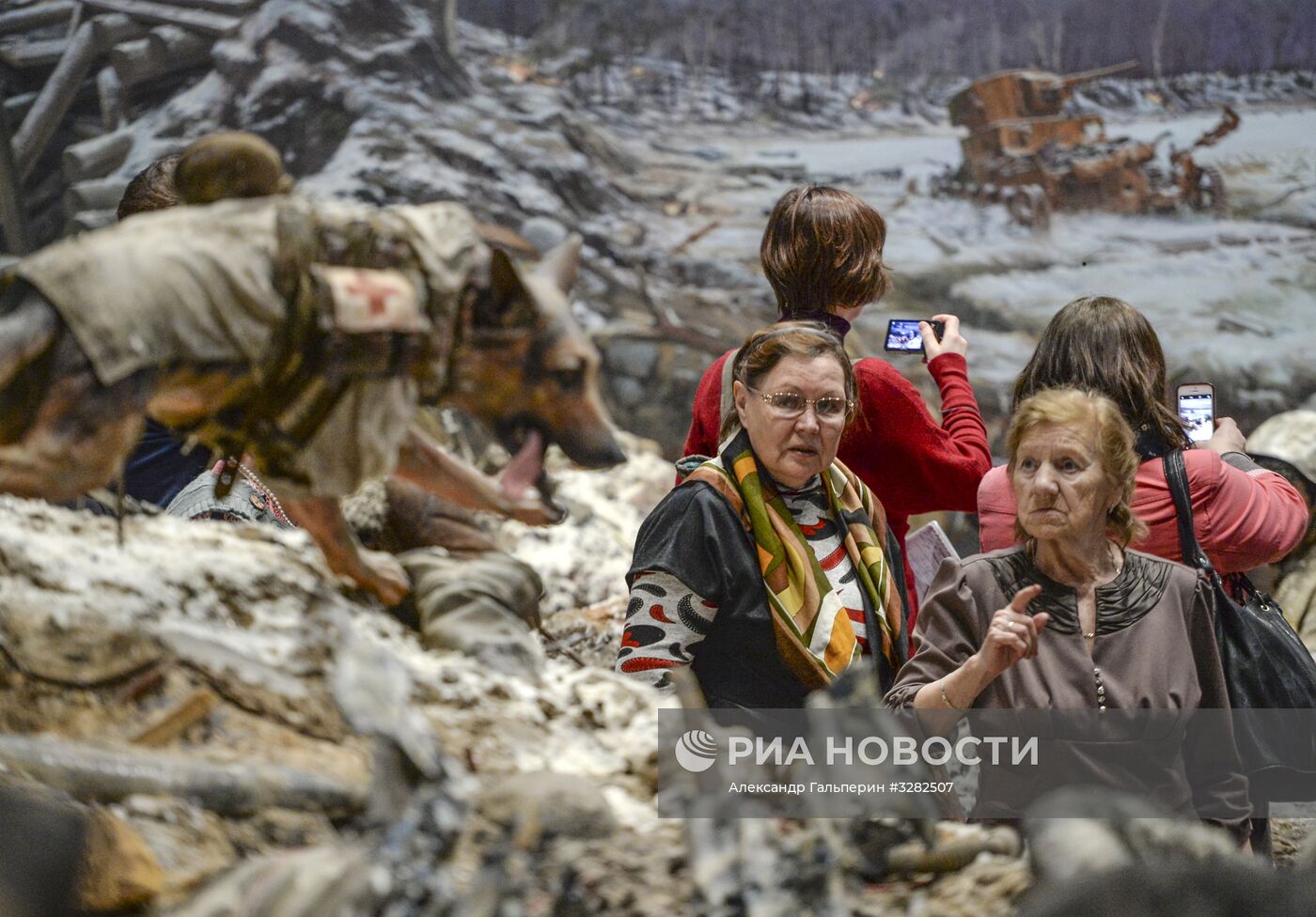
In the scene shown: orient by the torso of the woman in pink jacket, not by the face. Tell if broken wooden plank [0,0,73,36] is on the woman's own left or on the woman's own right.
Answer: on the woman's own left

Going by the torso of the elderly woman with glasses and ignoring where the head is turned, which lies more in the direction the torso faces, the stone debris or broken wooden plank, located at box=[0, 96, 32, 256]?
the stone debris

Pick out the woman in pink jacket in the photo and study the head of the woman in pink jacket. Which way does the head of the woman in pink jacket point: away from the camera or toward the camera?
away from the camera

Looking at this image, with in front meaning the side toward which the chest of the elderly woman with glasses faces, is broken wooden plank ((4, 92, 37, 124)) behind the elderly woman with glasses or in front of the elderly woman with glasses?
behind

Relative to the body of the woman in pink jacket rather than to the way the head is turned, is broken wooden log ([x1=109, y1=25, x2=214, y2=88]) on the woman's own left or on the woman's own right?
on the woman's own left

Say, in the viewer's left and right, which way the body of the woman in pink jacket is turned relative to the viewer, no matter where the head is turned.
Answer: facing away from the viewer
